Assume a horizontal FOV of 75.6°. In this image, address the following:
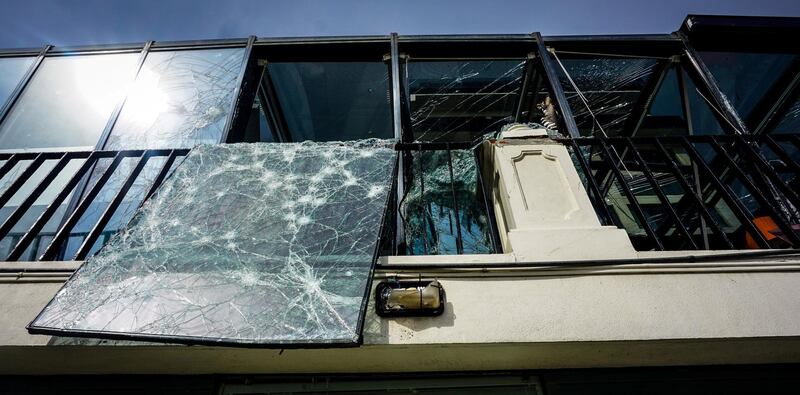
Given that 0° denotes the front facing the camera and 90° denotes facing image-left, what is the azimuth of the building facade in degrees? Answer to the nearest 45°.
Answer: approximately 0°
